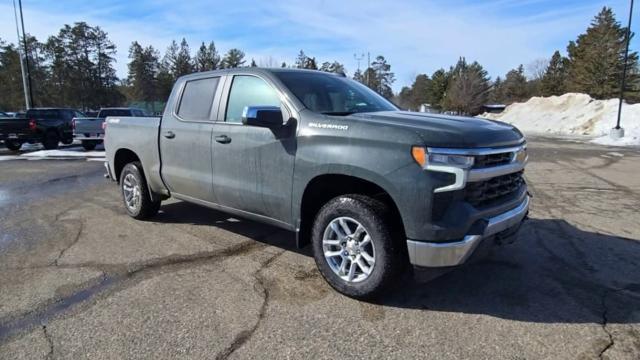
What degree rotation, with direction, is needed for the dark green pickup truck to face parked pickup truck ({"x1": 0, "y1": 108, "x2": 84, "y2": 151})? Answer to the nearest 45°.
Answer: approximately 180°

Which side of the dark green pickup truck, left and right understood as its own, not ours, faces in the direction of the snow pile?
left

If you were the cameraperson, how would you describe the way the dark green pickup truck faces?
facing the viewer and to the right of the viewer
